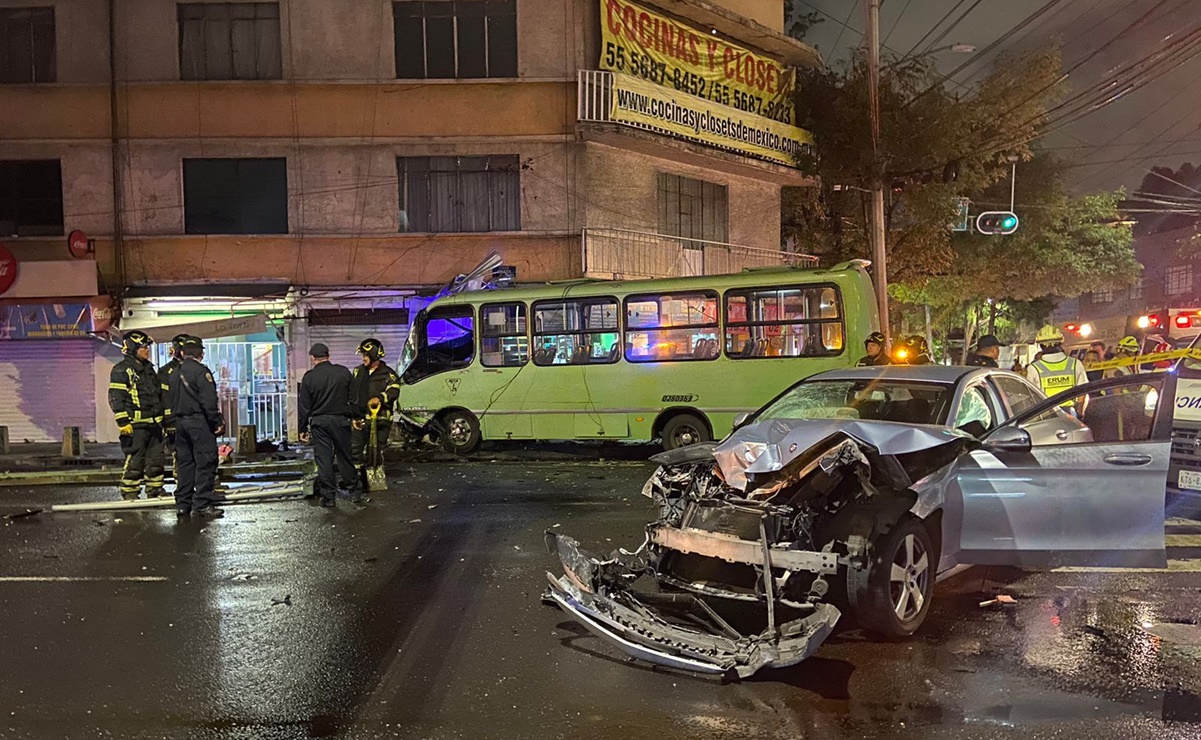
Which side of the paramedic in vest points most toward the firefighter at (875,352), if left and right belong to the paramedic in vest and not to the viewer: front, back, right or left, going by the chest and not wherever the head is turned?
left

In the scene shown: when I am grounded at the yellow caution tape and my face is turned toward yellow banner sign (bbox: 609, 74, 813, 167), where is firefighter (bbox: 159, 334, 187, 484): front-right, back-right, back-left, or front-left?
front-left

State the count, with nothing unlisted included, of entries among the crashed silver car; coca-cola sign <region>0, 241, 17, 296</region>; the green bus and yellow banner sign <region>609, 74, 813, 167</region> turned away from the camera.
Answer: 0

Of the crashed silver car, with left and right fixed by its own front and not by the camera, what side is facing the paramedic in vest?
back

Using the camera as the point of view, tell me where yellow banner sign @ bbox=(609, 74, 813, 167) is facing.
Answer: facing the viewer and to the right of the viewer

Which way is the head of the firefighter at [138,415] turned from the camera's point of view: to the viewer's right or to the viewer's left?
to the viewer's right

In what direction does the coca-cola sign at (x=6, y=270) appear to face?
toward the camera

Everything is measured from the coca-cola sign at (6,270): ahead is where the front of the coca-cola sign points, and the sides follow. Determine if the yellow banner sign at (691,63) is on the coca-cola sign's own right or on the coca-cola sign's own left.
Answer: on the coca-cola sign's own left

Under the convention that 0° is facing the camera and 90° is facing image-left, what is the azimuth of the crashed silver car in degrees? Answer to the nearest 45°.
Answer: approximately 45°

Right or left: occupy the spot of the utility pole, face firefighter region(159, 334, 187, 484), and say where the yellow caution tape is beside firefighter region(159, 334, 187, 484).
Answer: left

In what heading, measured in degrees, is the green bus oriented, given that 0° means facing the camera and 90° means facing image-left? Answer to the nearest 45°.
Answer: approximately 90°

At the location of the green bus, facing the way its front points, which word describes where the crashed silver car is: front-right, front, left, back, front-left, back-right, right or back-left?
left

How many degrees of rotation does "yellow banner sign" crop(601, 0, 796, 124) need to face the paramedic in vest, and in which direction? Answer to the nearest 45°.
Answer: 0° — it already faces them
